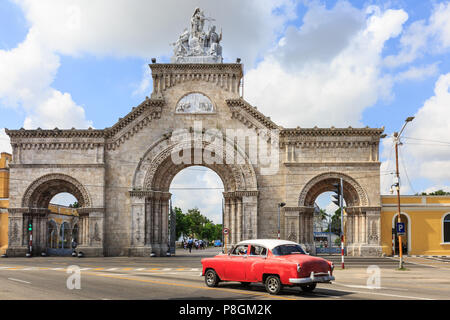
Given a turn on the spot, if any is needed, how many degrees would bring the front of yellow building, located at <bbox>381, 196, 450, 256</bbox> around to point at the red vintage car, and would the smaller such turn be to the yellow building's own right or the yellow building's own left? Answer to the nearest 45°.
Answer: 0° — it already faces it

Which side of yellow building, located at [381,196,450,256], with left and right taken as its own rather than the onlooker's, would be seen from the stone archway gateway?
right

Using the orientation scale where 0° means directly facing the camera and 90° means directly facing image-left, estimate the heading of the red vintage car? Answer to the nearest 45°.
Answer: approximately 135°

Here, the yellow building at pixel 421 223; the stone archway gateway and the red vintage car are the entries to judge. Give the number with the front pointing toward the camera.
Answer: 2

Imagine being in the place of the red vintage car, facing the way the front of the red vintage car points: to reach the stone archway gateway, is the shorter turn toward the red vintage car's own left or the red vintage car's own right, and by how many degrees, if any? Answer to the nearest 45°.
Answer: approximately 45° to the red vintage car's own right

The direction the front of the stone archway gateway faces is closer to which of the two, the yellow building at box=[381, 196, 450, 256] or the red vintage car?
the red vintage car

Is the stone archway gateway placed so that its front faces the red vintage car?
yes

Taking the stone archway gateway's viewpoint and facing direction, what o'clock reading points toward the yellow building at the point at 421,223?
The yellow building is roughly at 9 o'clock from the stone archway gateway.
